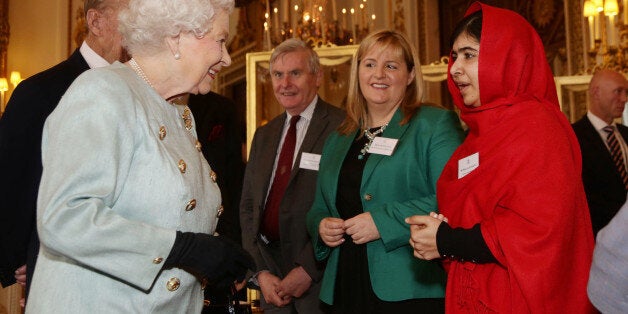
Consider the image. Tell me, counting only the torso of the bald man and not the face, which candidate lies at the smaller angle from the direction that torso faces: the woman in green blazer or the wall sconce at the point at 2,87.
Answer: the woman in green blazer

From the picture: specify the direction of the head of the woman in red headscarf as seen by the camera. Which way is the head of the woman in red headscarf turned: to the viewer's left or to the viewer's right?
to the viewer's left

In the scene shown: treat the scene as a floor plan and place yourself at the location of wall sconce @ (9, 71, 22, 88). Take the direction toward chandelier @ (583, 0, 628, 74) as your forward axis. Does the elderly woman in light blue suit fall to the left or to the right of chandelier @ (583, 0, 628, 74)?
right

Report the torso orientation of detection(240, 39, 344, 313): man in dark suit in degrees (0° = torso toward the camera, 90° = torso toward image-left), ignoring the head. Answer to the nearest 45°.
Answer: approximately 45°

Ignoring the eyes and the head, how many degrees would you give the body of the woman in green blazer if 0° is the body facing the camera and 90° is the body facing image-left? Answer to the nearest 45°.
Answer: approximately 45°

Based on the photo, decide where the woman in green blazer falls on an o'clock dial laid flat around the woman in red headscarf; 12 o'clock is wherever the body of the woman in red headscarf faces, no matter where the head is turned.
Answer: The woman in green blazer is roughly at 2 o'clock from the woman in red headscarf.

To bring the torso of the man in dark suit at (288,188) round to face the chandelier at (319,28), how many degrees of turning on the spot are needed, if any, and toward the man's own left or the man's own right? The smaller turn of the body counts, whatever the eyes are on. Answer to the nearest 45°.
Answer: approximately 135° to the man's own right

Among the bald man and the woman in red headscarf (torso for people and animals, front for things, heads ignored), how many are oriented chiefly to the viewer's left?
1

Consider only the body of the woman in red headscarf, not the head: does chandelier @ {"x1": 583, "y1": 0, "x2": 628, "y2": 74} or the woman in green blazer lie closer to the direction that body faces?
the woman in green blazer

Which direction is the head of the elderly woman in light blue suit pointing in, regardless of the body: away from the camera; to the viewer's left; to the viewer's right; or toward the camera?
to the viewer's right

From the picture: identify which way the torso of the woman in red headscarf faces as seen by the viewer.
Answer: to the viewer's left

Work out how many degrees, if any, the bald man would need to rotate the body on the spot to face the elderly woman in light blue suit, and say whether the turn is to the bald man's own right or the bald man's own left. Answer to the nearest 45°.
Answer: approximately 45° to the bald man's own right

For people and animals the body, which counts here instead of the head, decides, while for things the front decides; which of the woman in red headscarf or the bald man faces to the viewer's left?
the woman in red headscarf
